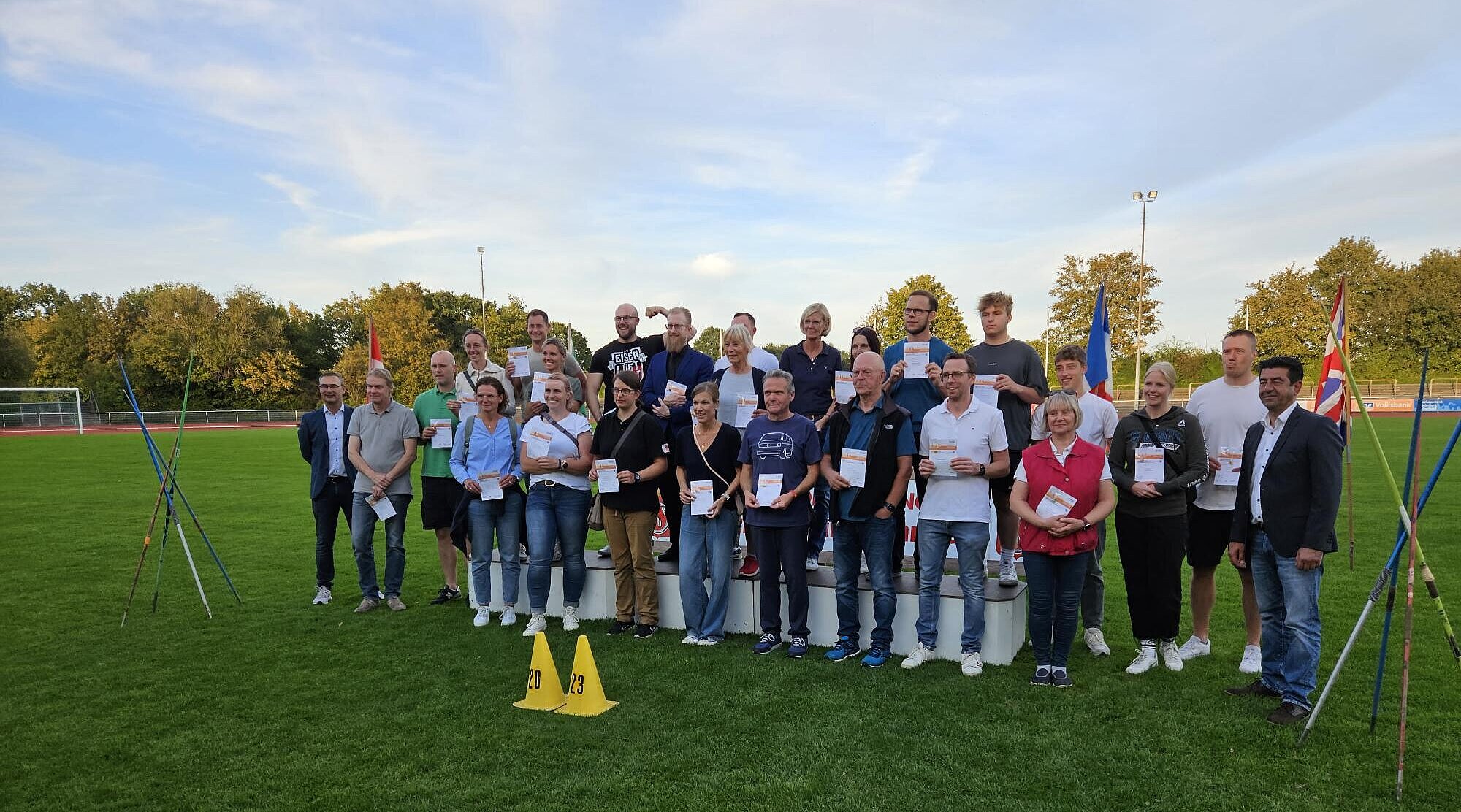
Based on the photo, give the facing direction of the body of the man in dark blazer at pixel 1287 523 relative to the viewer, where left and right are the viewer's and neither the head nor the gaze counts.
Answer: facing the viewer and to the left of the viewer

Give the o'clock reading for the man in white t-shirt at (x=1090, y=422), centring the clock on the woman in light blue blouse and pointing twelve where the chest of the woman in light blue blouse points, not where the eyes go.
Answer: The man in white t-shirt is roughly at 10 o'clock from the woman in light blue blouse.

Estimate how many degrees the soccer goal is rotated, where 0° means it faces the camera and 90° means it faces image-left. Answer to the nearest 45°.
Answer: approximately 0°

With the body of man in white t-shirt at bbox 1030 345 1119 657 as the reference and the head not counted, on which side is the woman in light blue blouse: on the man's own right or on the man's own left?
on the man's own right

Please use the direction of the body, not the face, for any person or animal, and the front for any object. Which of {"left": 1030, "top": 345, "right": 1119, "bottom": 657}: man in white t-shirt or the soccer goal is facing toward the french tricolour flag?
the soccer goal

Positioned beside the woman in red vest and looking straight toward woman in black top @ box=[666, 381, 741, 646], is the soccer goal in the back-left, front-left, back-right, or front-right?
front-right

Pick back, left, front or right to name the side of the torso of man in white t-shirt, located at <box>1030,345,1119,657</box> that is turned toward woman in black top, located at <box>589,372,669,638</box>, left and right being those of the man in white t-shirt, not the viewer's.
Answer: right

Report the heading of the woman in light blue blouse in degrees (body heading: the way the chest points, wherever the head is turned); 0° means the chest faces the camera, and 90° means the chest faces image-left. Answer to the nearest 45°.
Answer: approximately 0°

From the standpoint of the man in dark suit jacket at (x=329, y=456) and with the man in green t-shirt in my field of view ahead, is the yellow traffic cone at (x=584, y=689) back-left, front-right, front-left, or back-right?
front-right

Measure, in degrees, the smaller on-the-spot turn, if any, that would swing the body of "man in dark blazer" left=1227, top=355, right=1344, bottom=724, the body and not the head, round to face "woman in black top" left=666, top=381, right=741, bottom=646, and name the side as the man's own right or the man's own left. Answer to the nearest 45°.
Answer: approximately 45° to the man's own right

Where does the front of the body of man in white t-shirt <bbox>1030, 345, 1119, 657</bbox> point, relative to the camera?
toward the camera

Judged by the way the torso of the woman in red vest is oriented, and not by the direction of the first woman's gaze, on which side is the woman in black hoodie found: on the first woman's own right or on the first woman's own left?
on the first woman's own left
